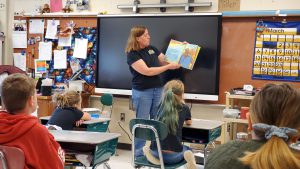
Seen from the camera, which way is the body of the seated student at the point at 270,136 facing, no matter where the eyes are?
away from the camera

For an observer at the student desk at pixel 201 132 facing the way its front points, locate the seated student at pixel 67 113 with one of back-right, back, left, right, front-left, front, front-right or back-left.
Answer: front-right

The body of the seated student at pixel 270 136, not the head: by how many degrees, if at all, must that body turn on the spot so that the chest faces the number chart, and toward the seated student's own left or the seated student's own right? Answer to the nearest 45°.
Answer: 0° — they already face it

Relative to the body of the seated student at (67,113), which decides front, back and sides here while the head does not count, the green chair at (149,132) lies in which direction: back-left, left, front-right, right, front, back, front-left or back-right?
right

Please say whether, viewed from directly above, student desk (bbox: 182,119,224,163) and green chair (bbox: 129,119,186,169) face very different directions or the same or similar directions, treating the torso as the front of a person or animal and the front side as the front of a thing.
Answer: very different directions

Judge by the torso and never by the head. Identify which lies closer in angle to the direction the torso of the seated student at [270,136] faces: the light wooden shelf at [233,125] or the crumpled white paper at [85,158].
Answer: the light wooden shelf

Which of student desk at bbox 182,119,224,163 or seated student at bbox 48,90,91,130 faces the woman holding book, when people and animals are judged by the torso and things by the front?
the seated student

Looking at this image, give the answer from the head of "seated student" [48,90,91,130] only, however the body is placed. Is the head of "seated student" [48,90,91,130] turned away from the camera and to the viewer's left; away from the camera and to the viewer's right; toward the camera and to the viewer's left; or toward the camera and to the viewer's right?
away from the camera and to the viewer's right

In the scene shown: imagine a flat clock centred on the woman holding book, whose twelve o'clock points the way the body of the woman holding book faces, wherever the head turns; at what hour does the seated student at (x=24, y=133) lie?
The seated student is roughly at 2 o'clock from the woman holding book.

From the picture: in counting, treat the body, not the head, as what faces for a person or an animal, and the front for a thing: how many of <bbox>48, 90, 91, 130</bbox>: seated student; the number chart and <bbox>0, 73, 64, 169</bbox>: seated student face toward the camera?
1

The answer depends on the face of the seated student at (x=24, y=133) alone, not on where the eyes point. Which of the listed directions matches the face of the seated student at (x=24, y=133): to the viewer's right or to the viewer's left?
to the viewer's right

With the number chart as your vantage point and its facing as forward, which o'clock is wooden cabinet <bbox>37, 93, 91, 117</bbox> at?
The wooden cabinet is roughly at 3 o'clock from the number chart.
